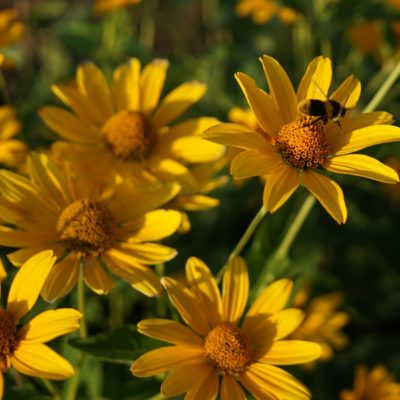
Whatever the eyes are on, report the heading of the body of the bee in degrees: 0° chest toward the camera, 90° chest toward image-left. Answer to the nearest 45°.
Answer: approximately 270°

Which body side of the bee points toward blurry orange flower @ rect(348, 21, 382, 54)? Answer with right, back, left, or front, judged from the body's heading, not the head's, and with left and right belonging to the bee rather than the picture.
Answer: left

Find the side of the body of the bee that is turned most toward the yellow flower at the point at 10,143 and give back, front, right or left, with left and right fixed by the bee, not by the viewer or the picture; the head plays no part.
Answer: back

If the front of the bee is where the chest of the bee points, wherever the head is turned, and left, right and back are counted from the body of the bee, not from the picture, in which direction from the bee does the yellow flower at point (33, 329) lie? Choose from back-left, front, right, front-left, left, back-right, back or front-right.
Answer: back-right

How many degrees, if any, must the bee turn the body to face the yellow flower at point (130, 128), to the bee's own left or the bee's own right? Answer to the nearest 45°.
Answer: approximately 135° to the bee's own left

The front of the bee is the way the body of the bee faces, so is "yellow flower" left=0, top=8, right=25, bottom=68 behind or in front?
behind
